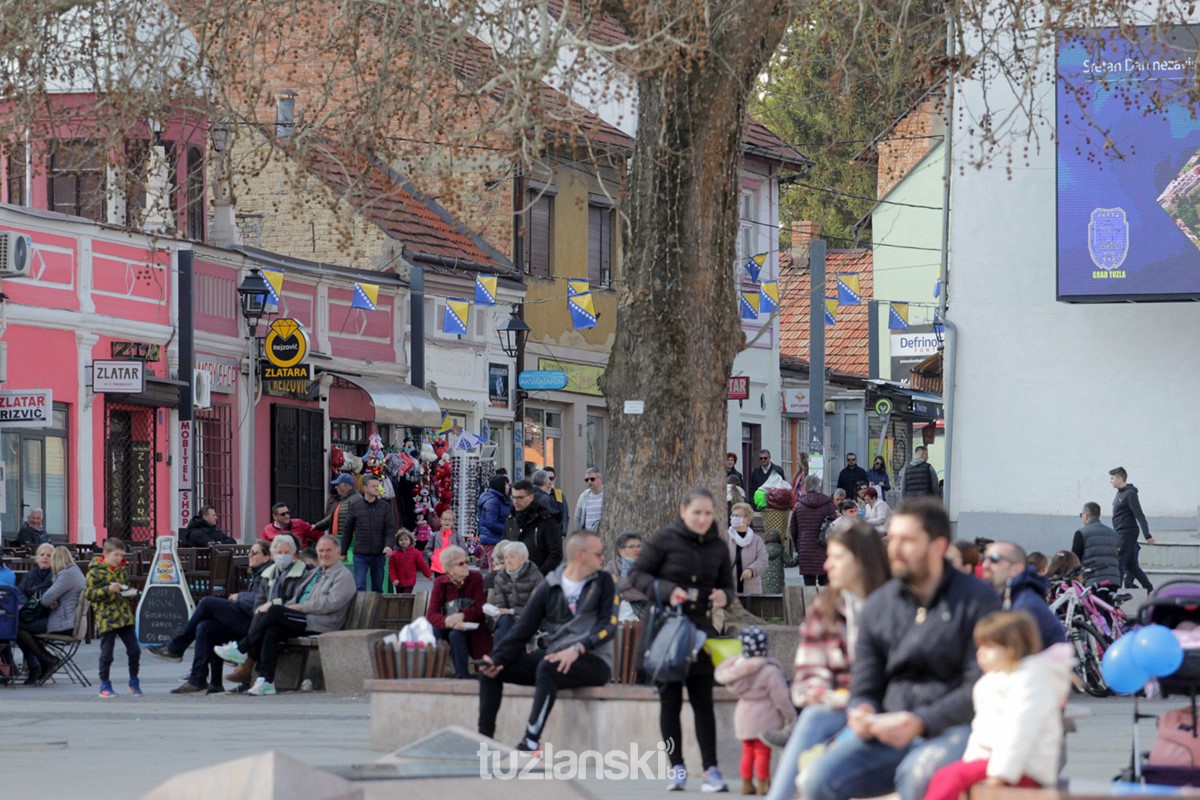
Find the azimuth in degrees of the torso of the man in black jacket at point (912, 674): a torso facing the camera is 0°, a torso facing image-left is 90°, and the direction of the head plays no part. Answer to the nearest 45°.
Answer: approximately 45°

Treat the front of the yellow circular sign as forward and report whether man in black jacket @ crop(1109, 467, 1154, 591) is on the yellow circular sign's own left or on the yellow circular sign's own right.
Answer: on the yellow circular sign's own left

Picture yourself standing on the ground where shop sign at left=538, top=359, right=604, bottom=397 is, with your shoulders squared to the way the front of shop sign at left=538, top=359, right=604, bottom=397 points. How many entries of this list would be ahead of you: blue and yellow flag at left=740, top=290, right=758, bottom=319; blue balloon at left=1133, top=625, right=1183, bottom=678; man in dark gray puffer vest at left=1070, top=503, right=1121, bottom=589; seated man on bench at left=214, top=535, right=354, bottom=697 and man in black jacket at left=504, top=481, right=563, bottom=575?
4

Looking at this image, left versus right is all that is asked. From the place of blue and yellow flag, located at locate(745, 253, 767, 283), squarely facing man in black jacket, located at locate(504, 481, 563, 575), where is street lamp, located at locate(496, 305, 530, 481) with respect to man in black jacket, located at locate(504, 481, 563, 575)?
right

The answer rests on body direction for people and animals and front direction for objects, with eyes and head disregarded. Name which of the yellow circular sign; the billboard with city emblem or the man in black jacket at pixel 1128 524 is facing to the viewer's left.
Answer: the man in black jacket

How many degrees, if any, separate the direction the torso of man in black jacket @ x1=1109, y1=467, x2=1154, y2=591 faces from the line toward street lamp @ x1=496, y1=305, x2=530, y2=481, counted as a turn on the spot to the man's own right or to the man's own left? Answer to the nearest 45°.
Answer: approximately 45° to the man's own right

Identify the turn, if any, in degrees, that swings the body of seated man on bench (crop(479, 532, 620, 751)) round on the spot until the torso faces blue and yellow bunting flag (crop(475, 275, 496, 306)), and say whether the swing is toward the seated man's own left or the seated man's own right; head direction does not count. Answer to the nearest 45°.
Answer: approximately 135° to the seated man's own right

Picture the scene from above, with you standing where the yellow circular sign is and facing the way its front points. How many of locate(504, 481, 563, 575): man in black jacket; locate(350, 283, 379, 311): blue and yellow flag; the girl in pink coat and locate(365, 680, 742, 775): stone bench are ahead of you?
3

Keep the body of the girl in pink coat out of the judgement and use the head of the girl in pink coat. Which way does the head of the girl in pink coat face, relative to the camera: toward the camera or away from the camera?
away from the camera
